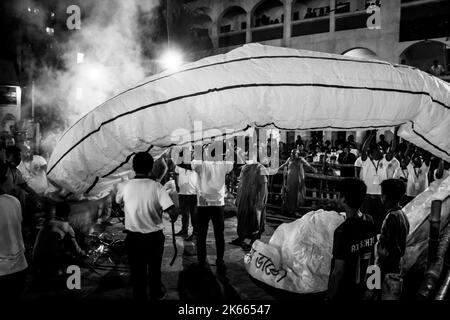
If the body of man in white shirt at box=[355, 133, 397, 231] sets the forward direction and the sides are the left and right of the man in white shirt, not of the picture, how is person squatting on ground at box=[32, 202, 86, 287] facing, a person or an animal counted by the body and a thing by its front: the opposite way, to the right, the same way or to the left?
the opposite way

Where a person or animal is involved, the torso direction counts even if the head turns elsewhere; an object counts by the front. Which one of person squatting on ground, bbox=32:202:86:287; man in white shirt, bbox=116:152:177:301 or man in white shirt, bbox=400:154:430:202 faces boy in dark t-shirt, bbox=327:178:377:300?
man in white shirt, bbox=400:154:430:202

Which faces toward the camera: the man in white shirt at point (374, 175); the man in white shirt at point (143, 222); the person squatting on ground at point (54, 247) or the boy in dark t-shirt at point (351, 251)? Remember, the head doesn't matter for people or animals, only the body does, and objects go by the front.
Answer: the man in white shirt at point (374, 175)

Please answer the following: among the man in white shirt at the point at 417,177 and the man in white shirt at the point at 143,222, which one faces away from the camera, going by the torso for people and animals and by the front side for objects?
the man in white shirt at the point at 143,222

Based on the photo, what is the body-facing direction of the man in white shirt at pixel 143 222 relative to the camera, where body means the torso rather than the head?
away from the camera

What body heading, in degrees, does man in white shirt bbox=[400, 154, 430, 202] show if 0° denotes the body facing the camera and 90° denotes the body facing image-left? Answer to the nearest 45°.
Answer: approximately 0°

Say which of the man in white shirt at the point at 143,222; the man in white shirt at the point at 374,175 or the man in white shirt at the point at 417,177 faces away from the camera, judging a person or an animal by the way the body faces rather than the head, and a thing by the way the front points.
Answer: the man in white shirt at the point at 143,222

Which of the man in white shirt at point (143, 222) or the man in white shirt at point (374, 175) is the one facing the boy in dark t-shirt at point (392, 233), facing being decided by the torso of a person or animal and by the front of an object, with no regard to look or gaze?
the man in white shirt at point (374, 175)
